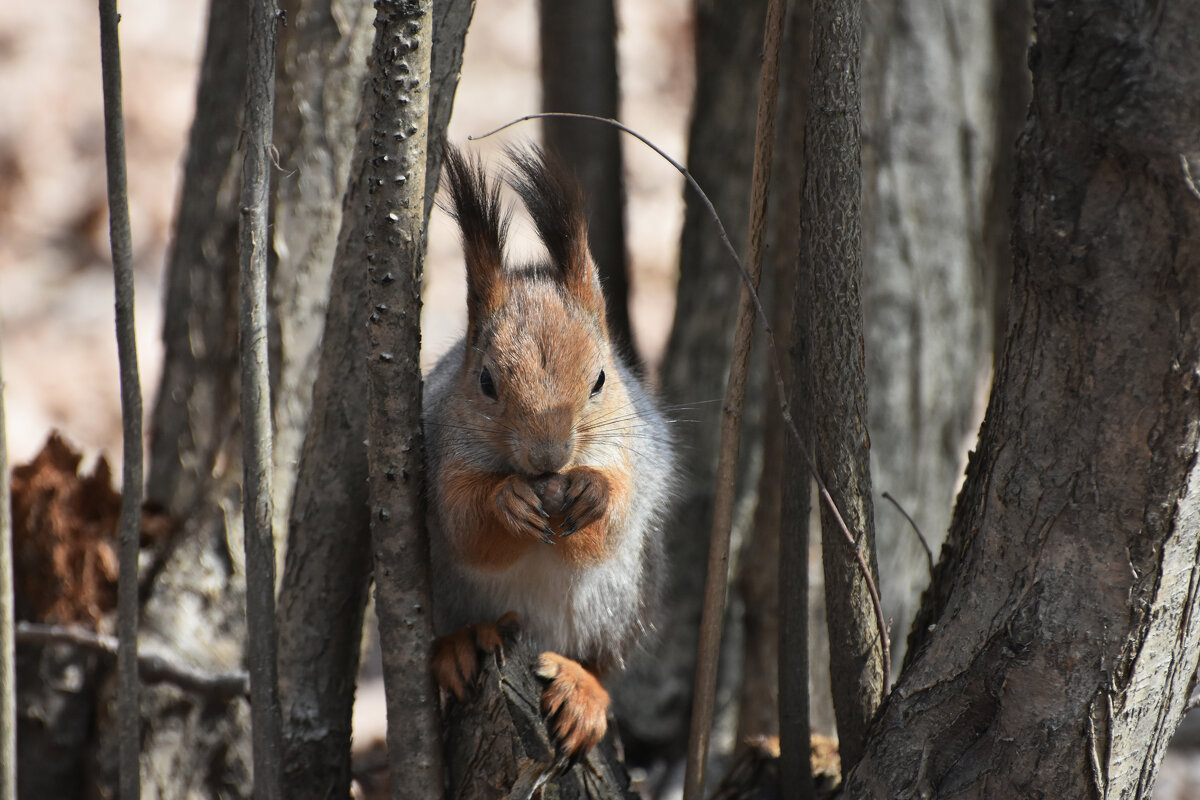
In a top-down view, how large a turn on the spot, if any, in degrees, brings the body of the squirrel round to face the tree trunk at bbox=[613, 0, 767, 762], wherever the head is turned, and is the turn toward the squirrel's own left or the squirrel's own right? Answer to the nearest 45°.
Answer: approximately 180°

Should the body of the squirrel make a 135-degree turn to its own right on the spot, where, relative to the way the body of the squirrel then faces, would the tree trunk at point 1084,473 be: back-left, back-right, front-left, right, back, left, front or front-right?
back

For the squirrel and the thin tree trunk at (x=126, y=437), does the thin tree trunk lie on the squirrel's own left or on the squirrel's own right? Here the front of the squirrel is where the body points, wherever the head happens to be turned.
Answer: on the squirrel's own right

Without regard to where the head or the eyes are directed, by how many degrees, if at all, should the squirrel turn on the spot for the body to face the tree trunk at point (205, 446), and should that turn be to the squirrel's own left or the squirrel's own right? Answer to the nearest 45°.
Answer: approximately 135° to the squirrel's own right

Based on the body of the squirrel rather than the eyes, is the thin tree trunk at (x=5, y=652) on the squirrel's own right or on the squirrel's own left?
on the squirrel's own right

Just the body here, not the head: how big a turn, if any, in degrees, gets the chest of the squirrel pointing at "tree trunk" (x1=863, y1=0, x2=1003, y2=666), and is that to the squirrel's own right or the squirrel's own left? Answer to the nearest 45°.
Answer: approximately 135° to the squirrel's own left

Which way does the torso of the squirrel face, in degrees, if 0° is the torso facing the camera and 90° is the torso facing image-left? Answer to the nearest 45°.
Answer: approximately 0°

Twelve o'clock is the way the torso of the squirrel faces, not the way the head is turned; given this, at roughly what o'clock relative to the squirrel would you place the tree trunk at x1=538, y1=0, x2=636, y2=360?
The tree trunk is roughly at 6 o'clock from the squirrel.
